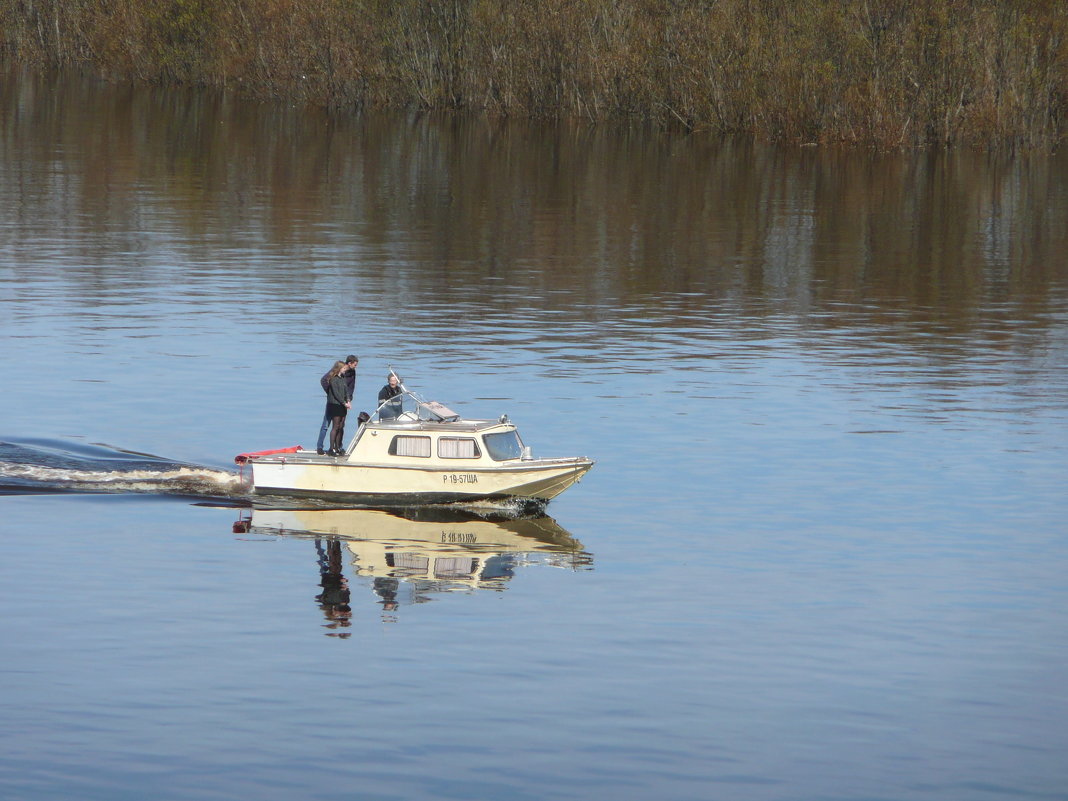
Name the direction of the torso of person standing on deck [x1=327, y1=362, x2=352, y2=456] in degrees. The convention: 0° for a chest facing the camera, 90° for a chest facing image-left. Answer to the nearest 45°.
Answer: approximately 270°

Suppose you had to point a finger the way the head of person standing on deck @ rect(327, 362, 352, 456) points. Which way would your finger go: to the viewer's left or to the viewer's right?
to the viewer's right

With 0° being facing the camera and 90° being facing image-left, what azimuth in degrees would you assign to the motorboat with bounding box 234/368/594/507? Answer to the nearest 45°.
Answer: approximately 270°
